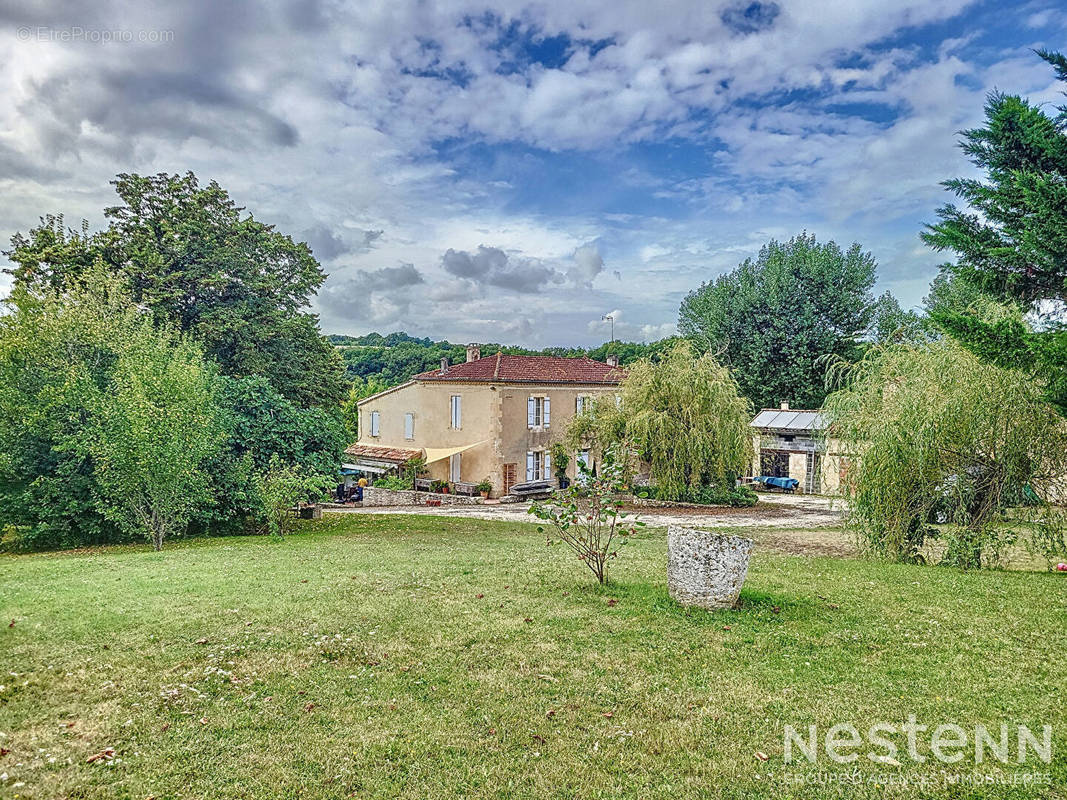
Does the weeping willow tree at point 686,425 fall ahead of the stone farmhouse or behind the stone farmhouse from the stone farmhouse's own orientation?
ahead

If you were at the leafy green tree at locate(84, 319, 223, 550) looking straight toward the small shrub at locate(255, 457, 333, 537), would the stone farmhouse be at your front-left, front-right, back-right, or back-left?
front-left

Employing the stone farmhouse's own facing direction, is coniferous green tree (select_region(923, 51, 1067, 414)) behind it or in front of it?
in front

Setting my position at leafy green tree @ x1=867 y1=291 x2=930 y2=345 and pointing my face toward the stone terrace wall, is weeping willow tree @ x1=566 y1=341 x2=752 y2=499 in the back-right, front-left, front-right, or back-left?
front-left

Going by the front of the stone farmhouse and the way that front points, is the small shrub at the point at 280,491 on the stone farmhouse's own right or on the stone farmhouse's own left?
on the stone farmhouse's own right

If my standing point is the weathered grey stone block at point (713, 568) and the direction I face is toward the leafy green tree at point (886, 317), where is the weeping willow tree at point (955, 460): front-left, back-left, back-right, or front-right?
front-right

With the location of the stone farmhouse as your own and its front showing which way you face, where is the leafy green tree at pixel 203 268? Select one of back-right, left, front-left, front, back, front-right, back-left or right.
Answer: right

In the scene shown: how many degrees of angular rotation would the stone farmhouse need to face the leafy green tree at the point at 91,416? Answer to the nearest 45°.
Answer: approximately 90° to its right

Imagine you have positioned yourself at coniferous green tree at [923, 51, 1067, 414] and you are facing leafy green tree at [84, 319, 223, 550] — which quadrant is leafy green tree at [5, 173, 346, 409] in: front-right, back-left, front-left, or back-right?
front-right

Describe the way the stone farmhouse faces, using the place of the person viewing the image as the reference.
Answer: facing the viewer and to the right of the viewer

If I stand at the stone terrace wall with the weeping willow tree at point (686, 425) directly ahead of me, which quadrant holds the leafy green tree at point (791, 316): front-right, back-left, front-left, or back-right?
front-left
